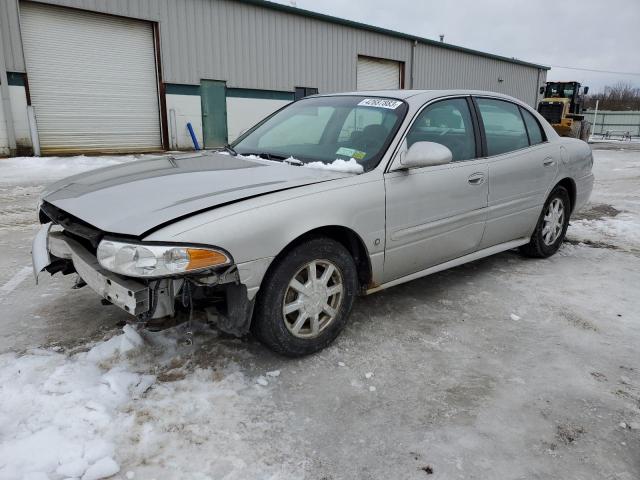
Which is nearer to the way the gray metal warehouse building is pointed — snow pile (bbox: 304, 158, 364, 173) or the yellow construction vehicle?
the snow pile

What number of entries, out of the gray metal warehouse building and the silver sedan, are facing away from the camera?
0

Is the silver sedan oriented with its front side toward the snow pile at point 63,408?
yes

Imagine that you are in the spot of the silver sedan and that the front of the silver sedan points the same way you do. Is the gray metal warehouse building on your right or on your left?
on your right

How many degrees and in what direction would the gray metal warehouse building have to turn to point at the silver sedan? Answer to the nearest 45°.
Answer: approximately 45° to its right

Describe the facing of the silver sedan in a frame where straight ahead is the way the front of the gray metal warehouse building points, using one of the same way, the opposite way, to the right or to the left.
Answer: to the right

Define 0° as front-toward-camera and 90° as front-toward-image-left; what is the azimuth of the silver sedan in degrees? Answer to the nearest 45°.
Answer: approximately 45°

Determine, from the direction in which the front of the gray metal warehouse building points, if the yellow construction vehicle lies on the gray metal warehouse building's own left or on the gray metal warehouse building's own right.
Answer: on the gray metal warehouse building's own left

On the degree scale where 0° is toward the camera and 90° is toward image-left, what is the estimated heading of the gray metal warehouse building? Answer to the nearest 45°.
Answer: approximately 315°
